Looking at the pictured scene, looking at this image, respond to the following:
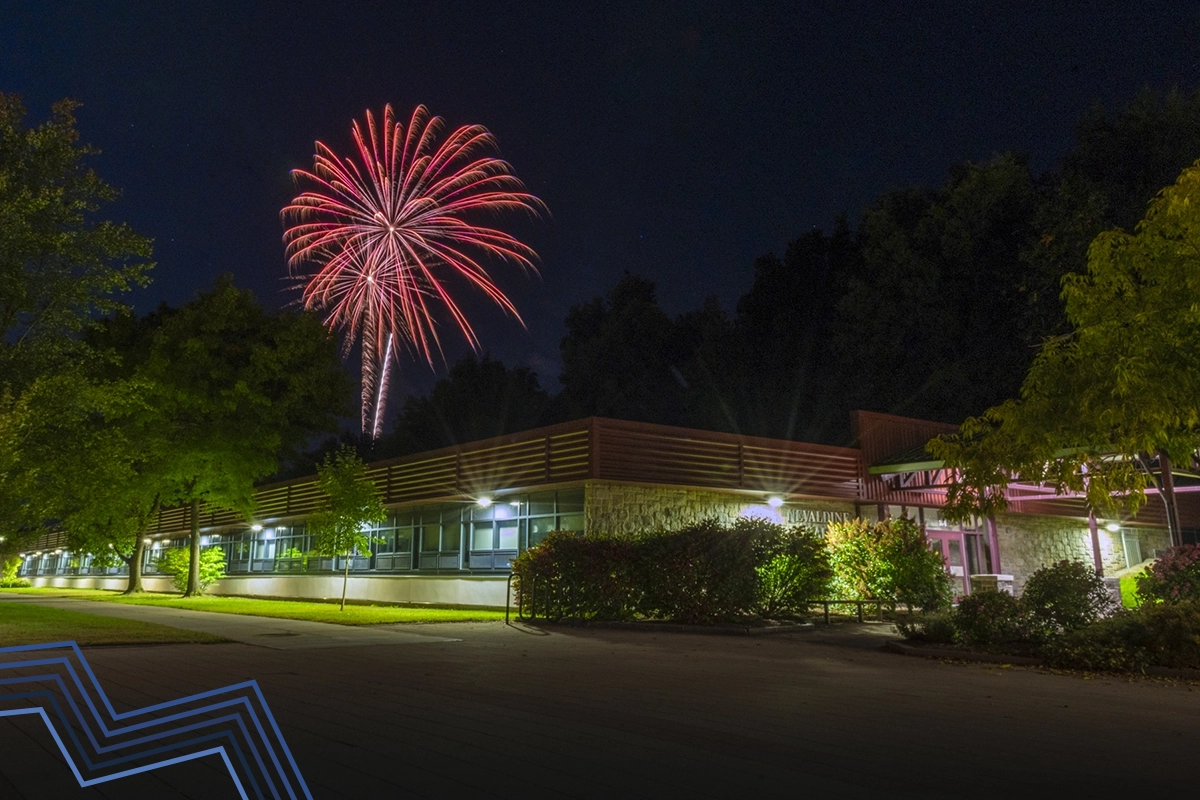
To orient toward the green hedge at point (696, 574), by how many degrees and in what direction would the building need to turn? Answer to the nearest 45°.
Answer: approximately 45° to its right

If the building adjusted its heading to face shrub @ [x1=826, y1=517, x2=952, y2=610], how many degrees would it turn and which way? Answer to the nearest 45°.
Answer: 0° — it already faces it

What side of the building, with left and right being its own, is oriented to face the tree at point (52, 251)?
right

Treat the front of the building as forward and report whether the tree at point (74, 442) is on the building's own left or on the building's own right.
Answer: on the building's own right

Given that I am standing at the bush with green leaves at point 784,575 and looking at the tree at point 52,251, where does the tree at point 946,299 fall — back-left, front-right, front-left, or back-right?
back-right
